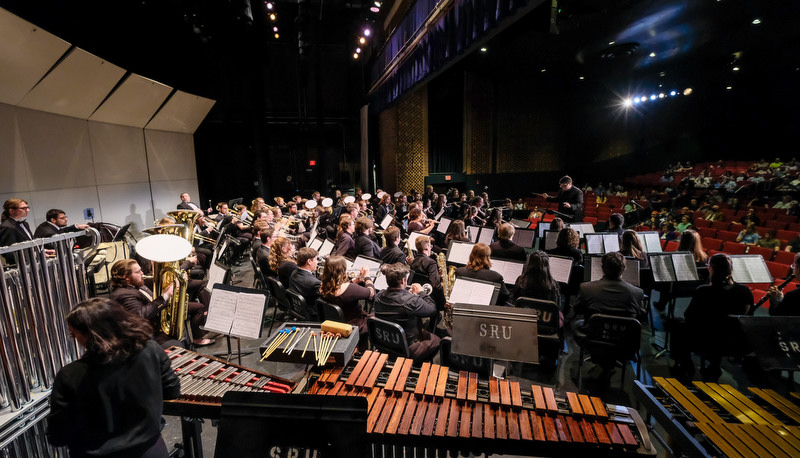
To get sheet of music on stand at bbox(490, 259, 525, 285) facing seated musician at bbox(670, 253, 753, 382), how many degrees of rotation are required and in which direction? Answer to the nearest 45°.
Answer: approximately 90° to its left

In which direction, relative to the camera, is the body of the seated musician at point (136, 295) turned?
to the viewer's right

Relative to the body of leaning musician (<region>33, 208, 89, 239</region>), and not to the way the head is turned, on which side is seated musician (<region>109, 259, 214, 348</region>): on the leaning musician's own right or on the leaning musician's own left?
on the leaning musician's own right

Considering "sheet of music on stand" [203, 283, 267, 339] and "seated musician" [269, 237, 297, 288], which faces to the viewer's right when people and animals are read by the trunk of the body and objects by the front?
the seated musician

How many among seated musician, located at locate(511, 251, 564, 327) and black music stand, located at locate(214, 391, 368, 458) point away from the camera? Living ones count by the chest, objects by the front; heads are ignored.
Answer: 2

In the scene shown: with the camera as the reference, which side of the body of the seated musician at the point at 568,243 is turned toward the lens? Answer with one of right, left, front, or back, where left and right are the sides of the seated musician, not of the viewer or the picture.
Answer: back

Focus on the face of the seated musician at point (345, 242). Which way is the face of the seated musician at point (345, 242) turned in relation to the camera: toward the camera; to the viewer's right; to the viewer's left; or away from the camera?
to the viewer's right

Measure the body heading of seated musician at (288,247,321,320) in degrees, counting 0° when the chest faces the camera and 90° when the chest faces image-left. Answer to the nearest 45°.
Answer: approximately 225°

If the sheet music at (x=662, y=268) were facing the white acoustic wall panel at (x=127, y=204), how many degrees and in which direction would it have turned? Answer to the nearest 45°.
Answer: approximately 90° to its right

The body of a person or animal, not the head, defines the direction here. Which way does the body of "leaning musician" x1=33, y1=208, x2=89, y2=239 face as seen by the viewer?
to the viewer's right

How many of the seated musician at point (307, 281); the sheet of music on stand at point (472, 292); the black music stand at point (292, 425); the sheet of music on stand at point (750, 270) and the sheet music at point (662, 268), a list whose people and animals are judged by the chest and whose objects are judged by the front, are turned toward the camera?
3

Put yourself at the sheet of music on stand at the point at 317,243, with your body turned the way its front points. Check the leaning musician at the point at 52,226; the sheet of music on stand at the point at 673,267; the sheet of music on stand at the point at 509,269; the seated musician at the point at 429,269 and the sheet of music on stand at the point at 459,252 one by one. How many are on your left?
4

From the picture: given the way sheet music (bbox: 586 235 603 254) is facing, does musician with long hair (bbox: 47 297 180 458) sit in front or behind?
in front

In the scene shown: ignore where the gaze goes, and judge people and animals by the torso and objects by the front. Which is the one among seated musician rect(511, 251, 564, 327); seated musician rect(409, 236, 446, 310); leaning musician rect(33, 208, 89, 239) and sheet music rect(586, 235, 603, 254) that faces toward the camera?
the sheet music

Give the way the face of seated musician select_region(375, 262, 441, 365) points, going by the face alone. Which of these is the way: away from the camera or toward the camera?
away from the camera

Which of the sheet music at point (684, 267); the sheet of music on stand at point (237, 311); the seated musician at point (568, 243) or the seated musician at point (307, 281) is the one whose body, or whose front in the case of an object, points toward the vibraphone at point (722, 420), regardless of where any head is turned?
the sheet music

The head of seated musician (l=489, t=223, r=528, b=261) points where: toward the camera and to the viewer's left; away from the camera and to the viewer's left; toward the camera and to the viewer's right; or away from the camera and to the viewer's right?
away from the camera and to the viewer's right

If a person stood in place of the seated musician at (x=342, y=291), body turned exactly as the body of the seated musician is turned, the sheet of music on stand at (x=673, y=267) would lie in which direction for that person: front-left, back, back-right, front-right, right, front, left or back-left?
front-right
